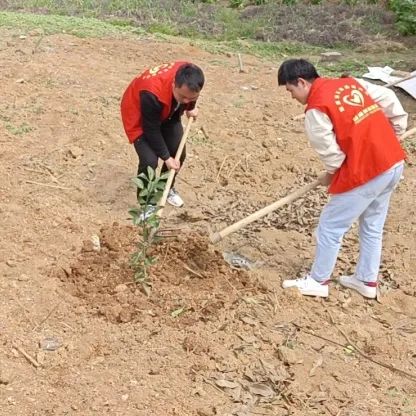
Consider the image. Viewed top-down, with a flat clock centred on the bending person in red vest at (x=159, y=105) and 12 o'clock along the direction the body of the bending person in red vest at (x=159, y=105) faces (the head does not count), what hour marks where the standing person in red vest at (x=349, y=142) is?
the standing person in red vest at (x=349, y=142) is roughly at 12 o'clock from the bending person in red vest at (x=159, y=105).

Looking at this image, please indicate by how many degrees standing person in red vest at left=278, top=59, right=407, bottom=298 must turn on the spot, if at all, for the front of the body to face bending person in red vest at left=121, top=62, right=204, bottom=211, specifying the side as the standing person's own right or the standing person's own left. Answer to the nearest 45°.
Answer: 0° — they already face them

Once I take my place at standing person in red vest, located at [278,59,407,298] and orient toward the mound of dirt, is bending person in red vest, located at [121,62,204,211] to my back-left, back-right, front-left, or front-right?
front-right

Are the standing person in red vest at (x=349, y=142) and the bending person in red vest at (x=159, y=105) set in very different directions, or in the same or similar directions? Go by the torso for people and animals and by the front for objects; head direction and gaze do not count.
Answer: very different directions

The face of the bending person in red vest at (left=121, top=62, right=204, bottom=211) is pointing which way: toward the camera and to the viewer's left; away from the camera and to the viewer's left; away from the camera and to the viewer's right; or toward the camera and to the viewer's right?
toward the camera and to the viewer's right

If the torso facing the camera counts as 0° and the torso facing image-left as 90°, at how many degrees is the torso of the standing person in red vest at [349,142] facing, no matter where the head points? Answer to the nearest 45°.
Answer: approximately 135°

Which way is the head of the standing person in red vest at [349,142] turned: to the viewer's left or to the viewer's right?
to the viewer's left

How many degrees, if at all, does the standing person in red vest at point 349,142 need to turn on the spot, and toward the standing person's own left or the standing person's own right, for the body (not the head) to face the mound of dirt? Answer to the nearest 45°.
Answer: approximately 45° to the standing person's own left
